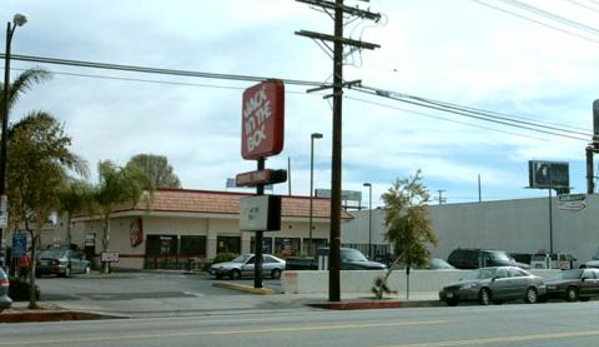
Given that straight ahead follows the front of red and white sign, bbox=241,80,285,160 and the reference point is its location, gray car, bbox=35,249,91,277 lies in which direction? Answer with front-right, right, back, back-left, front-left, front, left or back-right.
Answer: right

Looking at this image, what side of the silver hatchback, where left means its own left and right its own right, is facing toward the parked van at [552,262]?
back

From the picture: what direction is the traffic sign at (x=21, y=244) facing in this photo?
toward the camera

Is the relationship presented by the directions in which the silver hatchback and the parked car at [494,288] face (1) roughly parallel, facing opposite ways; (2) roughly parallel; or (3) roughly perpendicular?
roughly parallel

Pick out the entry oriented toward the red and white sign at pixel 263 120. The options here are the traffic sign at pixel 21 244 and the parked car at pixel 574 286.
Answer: the parked car

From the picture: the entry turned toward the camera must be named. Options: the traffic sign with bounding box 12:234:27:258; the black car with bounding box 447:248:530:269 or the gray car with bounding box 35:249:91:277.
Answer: the traffic sign

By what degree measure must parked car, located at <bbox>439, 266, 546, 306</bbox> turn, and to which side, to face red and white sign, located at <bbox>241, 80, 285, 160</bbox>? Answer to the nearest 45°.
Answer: approximately 45° to its right

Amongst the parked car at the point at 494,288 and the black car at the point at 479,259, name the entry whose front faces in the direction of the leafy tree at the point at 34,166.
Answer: the parked car

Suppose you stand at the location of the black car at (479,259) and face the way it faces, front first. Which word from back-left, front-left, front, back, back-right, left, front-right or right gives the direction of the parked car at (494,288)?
right

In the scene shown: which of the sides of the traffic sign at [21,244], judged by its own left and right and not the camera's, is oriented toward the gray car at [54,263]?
back

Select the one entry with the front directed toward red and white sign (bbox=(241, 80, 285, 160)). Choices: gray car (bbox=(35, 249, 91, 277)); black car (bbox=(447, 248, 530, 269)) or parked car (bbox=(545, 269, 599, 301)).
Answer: the parked car

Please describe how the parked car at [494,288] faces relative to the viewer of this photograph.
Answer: facing the viewer and to the left of the viewer

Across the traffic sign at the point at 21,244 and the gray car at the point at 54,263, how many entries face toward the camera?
1

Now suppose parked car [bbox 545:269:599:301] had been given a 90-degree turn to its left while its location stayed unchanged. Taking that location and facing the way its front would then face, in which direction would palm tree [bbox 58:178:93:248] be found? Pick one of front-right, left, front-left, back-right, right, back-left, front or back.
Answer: back-right

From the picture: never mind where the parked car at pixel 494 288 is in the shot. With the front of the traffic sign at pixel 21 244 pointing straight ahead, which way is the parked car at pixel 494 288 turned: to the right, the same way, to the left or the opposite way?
to the right
